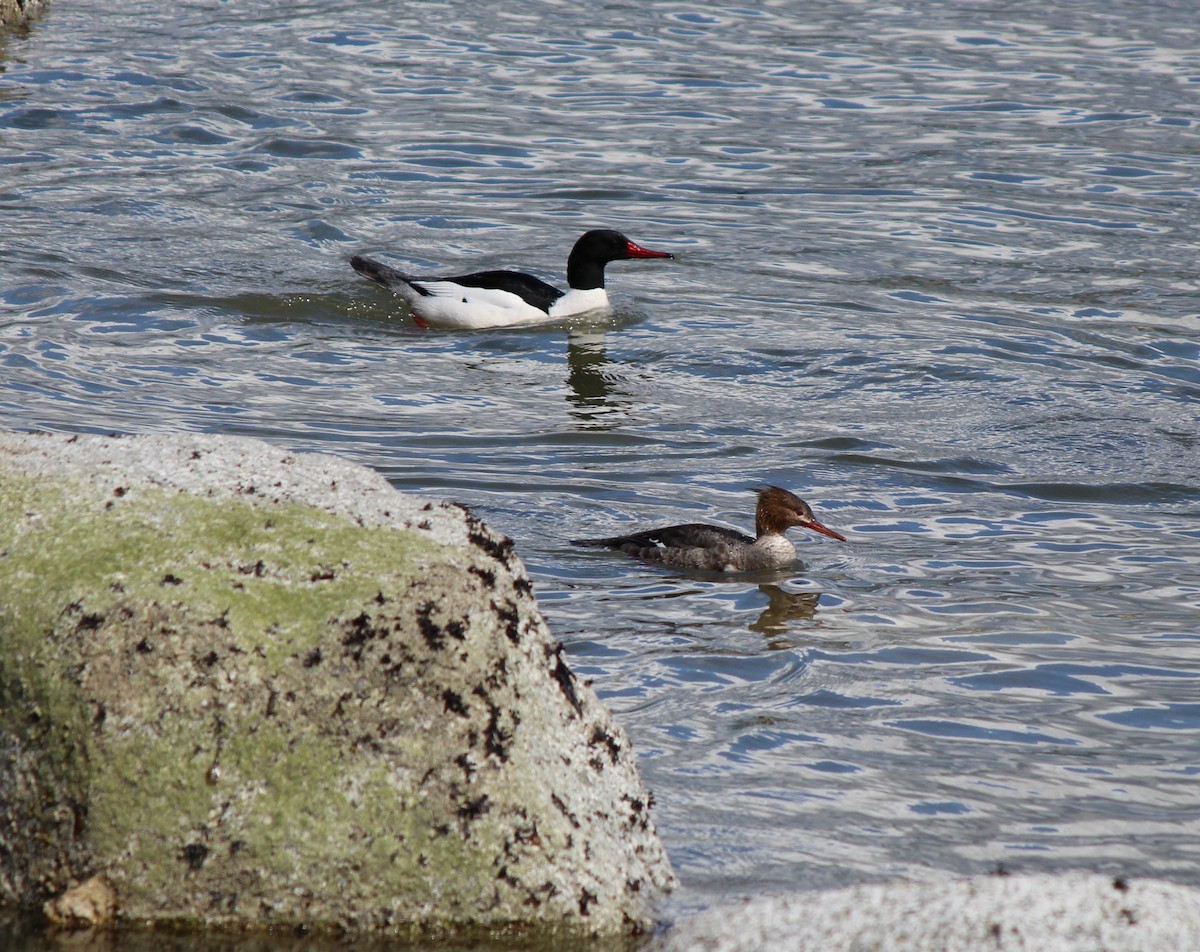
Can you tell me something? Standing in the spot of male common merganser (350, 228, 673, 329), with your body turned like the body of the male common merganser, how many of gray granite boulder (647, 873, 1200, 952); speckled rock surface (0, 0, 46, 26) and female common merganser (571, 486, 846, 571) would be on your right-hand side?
2

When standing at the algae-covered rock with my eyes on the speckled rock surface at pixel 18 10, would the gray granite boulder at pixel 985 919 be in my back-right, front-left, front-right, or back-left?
back-right

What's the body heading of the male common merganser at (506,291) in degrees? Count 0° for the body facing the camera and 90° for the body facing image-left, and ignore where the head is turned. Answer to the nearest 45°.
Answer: approximately 270°

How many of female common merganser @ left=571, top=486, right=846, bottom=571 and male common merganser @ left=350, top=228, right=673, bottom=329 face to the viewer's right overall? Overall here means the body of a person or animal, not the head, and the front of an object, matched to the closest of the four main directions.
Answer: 2

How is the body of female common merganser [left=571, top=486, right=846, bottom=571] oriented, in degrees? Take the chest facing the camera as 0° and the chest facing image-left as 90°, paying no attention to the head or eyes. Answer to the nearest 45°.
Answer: approximately 270°

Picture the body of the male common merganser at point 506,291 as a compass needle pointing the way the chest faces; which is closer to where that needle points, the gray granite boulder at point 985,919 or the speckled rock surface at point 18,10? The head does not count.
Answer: the gray granite boulder

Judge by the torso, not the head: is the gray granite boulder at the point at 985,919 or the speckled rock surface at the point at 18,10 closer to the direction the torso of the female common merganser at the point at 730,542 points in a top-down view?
the gray granite boulder

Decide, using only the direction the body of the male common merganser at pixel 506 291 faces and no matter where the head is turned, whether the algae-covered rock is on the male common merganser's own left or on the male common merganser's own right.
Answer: on the male common merganser's own right

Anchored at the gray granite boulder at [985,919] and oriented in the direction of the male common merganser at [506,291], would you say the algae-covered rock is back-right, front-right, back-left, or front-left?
front-left

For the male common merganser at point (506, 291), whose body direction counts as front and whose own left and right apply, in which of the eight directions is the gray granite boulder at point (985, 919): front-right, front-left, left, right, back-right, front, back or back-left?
right

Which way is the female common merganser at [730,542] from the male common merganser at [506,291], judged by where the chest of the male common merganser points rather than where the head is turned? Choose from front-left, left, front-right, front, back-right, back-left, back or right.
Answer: right

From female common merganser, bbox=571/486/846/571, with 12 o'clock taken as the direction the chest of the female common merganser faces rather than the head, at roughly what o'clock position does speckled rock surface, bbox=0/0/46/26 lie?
The speckled rock surface is roughly at 8 o'clock from the female common merganser.

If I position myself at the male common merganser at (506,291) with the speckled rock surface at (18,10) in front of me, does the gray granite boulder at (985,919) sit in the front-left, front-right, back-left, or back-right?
back-left
